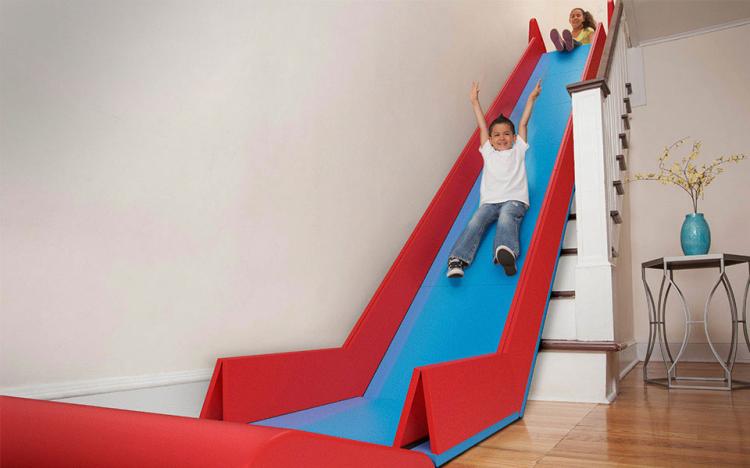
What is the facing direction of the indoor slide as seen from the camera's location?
facing the viewer and to the left of the viewer

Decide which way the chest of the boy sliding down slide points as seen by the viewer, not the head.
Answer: toward the camera

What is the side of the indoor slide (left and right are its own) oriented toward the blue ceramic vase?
left

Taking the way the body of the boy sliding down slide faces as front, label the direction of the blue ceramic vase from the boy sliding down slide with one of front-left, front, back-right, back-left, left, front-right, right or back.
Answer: left
